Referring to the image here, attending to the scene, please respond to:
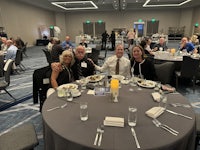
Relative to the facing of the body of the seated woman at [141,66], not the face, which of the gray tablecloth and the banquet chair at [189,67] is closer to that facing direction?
the gray tablecloth

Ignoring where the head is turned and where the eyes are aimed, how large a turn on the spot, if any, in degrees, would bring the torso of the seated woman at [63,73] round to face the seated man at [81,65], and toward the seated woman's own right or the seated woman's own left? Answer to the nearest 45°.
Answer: approximately 90° to the seated woman's own left

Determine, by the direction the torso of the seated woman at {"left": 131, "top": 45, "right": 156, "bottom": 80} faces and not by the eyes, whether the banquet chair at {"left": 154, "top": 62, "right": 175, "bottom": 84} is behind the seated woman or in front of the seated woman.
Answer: behind

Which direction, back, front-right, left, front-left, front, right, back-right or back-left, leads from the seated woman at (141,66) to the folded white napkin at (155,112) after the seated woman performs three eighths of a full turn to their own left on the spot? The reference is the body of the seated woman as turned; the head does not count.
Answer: right

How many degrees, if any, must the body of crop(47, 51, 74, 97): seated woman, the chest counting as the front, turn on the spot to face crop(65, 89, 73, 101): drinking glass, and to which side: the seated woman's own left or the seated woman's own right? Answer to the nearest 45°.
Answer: approximately 45° to the seated woman's own right

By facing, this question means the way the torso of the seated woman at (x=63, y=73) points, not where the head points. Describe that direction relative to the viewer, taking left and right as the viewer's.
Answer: facing the viewer and to the right of the viewer

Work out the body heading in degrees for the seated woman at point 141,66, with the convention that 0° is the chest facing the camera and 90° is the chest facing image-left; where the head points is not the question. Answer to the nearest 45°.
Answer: approximately 45°

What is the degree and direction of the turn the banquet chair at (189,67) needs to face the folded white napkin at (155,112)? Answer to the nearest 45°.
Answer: approximately 135° to its left

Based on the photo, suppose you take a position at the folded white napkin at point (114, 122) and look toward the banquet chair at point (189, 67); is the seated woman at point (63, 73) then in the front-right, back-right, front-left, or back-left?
front-left

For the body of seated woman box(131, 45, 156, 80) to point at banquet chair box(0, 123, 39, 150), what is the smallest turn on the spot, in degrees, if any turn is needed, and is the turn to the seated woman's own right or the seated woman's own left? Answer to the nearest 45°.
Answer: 0° — they already face it

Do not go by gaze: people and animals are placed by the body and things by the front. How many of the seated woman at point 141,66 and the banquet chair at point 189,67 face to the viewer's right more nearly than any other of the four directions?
0

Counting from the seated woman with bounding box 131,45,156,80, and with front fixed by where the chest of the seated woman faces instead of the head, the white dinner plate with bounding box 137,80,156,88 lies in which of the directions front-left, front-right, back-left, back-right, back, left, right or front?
front-left

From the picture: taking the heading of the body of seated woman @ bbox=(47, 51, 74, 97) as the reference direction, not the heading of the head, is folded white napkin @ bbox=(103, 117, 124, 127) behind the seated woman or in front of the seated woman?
in front

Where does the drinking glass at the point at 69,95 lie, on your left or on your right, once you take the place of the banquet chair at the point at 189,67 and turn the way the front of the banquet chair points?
on your left

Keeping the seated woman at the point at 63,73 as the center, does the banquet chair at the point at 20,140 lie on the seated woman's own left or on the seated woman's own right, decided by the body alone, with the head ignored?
on the seated woman's own right
